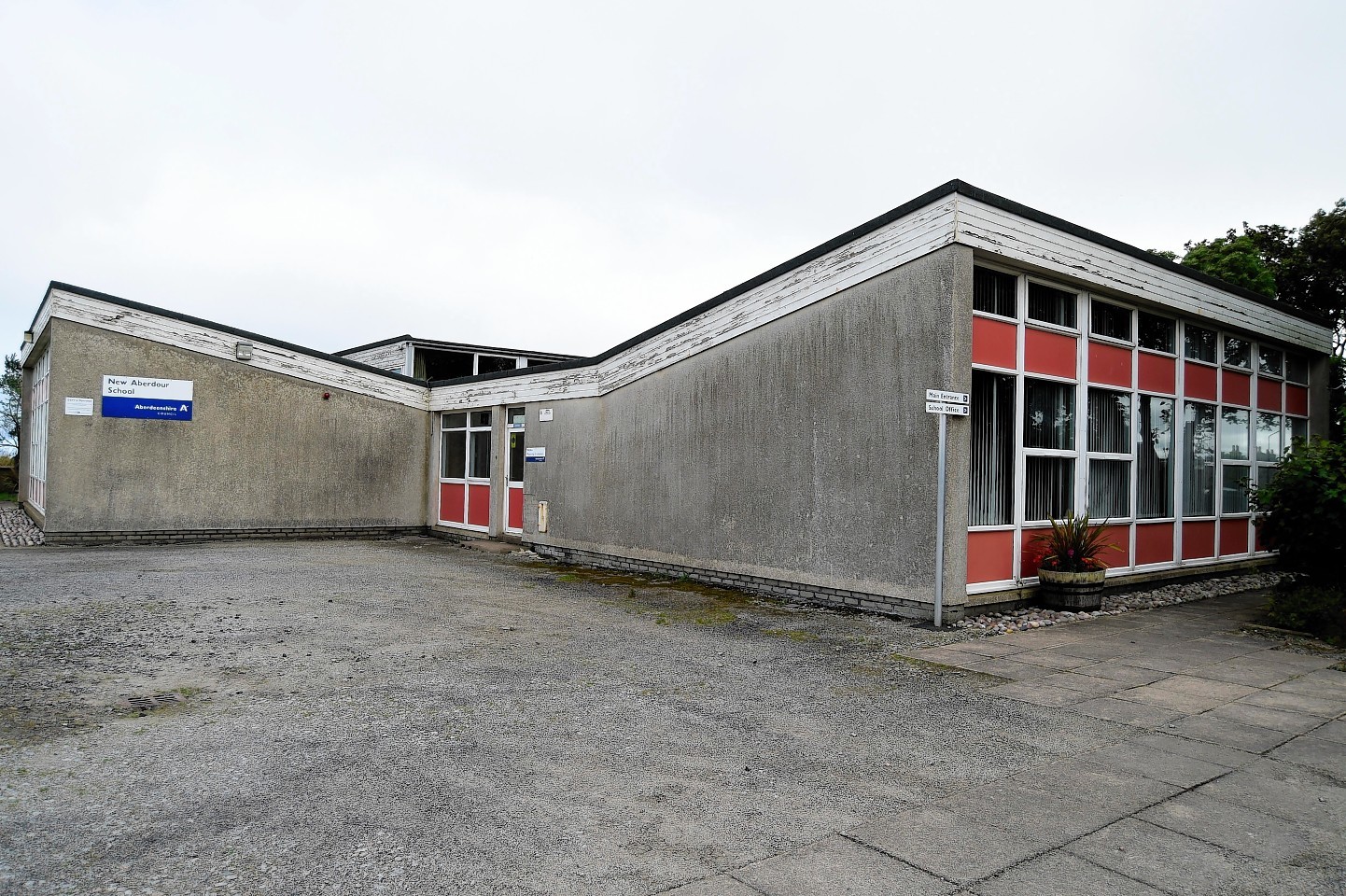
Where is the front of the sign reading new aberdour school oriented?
toward the camera

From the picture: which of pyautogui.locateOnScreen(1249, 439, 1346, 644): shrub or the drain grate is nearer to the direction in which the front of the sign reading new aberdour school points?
the drain grate

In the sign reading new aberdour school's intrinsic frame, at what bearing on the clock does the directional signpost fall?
The directional signpost is roughly at 11 o'clock from the sign reading new aberdour school.

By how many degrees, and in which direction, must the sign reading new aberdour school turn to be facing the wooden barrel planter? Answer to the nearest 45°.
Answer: approximately 45° to its left

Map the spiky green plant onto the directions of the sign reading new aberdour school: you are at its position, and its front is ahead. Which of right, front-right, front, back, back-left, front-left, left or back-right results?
front-left

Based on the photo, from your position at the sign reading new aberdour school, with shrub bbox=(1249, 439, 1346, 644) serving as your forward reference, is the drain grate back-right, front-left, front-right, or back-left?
front-right

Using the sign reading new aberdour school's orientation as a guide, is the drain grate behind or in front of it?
in front

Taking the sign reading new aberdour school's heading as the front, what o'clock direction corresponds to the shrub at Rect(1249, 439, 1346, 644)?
The shrub is roughly at 11 o'clock from the sign reading new aberdour school.

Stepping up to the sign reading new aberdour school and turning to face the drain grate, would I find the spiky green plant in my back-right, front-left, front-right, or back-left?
front-left
